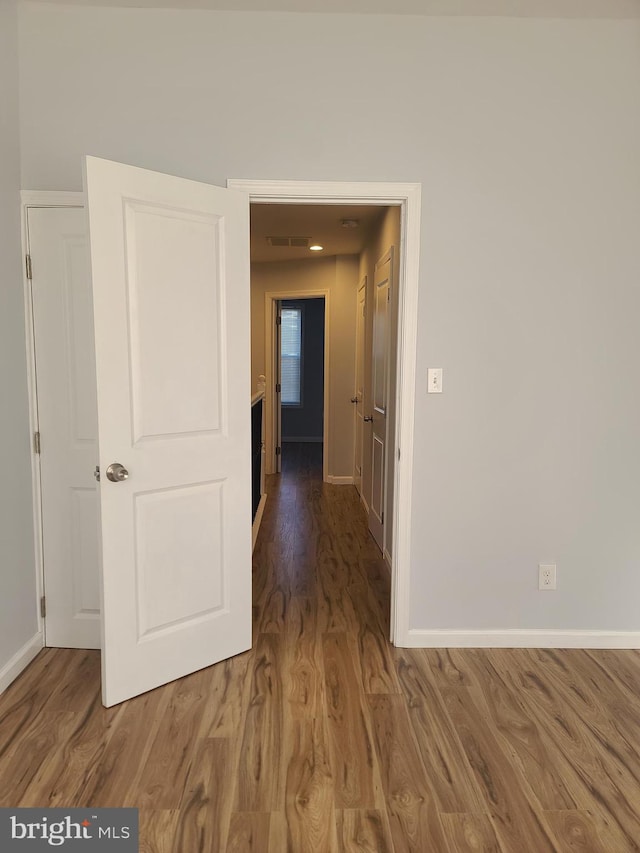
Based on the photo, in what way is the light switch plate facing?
toward the camera

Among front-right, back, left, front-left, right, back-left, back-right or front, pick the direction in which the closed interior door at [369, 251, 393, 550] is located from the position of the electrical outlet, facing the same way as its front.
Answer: back-right

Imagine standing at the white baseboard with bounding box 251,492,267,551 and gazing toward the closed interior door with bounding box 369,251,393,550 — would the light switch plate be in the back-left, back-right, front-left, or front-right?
front-right

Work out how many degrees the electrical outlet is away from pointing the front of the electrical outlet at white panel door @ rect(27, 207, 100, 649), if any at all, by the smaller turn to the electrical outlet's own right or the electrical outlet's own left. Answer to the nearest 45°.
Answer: approximately 45° to the electrical outlet's own right

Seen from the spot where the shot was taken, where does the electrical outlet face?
facing the viewer

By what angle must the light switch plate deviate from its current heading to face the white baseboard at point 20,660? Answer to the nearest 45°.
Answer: approximately 90° to its right

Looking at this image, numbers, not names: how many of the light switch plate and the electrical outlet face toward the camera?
2

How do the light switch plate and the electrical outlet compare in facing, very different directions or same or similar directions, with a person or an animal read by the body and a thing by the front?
same or similar directions

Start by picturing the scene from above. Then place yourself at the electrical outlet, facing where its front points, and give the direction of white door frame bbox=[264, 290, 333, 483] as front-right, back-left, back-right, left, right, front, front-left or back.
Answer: back-right

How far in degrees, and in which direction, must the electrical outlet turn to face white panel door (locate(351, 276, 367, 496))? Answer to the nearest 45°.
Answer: approximately 135° to its right

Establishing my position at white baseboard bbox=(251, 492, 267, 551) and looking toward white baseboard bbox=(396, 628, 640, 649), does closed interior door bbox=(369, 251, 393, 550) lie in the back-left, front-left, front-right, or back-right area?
front-left

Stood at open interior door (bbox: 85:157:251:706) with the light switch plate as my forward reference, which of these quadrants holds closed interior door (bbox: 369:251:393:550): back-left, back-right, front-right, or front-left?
front-left

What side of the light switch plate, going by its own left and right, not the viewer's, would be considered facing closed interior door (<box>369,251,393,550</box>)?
back

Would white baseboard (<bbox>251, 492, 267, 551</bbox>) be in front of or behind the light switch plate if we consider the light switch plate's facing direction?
behind

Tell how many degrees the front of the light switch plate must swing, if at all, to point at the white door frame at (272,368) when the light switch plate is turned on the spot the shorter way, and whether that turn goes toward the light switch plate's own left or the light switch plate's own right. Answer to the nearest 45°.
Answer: approximately 135° to the light switch plate's own right
